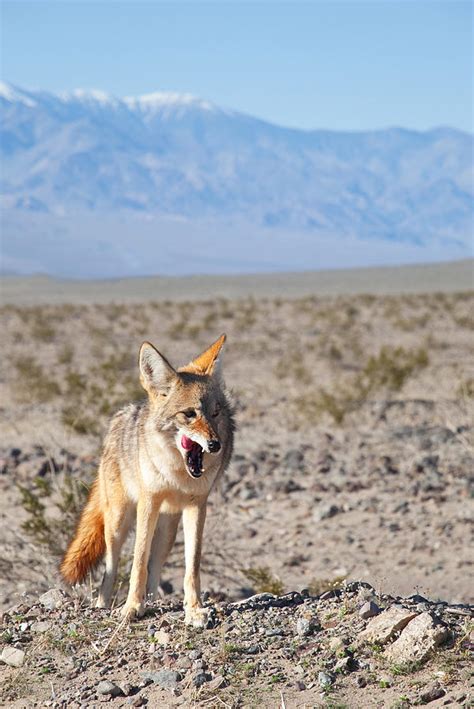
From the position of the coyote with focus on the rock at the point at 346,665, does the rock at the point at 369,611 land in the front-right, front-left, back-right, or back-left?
front-left

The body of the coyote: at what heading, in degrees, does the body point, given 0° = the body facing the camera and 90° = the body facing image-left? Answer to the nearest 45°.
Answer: approximately 315°

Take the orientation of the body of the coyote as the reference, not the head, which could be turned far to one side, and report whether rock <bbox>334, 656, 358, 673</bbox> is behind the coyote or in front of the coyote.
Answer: in front

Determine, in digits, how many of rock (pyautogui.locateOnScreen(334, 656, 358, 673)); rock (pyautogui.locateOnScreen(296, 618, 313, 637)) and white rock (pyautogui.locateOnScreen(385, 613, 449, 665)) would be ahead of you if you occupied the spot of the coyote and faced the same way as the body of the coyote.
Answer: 3

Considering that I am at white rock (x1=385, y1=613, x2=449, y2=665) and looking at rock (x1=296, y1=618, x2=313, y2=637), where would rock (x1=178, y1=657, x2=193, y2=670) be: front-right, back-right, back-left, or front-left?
front-left

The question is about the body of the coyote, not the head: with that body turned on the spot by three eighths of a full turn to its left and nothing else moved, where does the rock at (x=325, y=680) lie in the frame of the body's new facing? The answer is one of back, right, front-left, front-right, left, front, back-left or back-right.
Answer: back-right

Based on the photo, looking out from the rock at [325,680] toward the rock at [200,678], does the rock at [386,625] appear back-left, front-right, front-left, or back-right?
back-right

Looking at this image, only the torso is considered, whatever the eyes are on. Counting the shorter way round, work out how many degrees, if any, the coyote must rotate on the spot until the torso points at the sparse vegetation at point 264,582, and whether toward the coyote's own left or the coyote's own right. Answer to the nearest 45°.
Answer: approximately 90° to the coyote's own left

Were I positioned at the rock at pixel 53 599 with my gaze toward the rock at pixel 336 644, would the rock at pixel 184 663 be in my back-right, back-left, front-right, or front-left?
front-right

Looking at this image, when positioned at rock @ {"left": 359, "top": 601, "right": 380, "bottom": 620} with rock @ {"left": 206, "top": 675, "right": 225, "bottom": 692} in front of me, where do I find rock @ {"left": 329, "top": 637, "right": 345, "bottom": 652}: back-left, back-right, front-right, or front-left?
front-left

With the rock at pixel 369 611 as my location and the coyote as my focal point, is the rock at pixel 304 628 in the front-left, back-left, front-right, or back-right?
front-left

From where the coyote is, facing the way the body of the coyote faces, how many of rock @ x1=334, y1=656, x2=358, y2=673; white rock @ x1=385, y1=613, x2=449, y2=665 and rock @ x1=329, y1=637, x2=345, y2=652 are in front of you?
3

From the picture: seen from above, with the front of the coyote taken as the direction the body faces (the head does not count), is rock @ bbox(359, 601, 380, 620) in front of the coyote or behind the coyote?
in front
